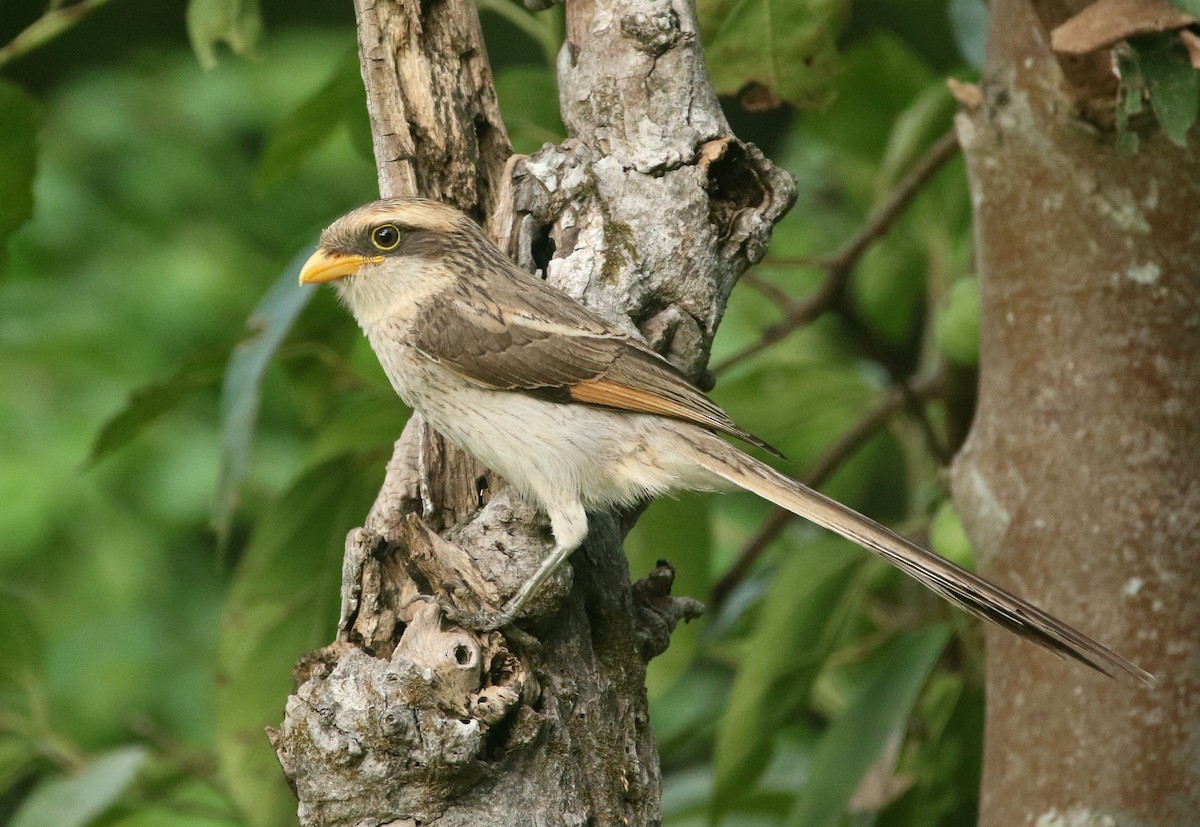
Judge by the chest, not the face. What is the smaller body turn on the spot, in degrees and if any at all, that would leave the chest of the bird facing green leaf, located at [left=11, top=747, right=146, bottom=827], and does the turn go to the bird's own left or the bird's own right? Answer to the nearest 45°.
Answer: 0° — it already faces it

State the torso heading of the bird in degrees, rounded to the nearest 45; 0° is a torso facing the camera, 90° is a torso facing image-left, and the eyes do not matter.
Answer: approximately 90°

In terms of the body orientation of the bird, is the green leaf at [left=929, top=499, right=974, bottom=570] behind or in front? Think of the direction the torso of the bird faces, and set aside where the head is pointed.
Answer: behind

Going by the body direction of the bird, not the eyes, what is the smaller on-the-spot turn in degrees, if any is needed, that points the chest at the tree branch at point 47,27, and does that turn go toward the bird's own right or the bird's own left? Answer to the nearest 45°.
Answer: approximately 45° to the bird's own right

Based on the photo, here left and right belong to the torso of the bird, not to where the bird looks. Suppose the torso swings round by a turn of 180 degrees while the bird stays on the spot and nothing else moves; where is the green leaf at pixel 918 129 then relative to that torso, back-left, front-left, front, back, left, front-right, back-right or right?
front-left

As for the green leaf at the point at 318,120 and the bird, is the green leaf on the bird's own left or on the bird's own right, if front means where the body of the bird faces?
on the bird's own right

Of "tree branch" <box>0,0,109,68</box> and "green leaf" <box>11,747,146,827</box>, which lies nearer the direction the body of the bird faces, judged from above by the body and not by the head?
the green leaf
